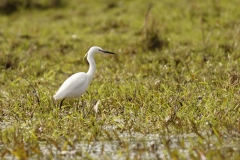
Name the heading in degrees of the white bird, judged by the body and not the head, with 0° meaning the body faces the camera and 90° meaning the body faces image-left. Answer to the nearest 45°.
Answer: approximately 270°
